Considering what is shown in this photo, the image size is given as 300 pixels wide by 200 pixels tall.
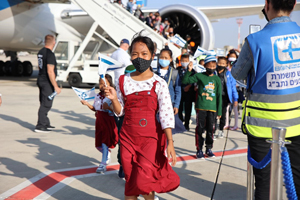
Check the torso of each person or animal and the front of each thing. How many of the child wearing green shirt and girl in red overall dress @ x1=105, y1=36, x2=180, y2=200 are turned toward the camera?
2

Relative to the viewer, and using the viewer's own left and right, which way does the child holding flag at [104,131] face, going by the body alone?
facing the viewer and to the left of the viewer

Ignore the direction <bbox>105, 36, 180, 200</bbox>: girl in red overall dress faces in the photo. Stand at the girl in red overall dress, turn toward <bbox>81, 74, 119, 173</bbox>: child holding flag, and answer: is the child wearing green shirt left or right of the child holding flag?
right

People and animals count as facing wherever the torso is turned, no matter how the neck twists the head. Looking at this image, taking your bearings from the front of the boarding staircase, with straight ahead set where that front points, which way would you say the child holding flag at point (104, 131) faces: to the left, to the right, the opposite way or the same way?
to the right

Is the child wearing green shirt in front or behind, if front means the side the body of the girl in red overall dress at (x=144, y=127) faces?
behind

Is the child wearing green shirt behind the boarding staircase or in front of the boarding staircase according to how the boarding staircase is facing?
in front

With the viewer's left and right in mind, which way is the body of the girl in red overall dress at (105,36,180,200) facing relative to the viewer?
facing the viewer

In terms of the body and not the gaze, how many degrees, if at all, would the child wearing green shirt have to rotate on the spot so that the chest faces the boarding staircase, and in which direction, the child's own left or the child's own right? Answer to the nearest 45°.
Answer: approximately 135° to the child's own right

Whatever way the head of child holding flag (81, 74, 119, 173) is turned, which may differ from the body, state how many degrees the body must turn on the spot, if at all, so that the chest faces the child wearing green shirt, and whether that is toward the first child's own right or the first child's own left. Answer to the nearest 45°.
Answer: approximately 135° to the first child's own left

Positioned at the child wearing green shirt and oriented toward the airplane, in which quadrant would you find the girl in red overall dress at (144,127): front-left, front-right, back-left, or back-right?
back-left

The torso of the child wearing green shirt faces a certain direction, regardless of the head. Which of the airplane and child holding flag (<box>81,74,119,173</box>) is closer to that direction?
the child holding flag

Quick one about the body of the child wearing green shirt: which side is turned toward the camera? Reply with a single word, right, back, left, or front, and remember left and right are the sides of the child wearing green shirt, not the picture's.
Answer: front

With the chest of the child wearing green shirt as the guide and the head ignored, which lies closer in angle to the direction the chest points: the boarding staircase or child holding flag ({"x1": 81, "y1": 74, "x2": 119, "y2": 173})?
the child holding flag
